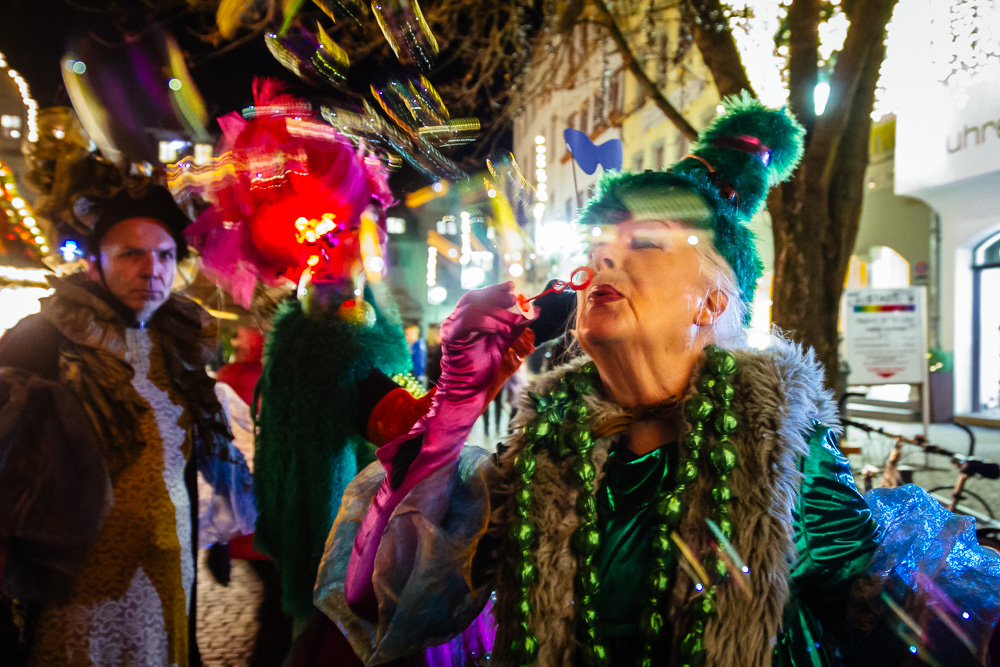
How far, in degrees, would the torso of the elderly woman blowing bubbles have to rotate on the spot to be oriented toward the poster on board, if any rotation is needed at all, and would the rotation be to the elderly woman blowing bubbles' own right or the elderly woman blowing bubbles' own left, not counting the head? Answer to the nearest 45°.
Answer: approximately 180°

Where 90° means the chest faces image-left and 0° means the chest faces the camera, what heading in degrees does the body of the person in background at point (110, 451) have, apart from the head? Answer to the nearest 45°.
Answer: approximately 315°

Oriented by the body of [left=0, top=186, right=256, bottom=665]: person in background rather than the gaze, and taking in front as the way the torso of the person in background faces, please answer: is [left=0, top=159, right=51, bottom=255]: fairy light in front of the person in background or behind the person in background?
behind
